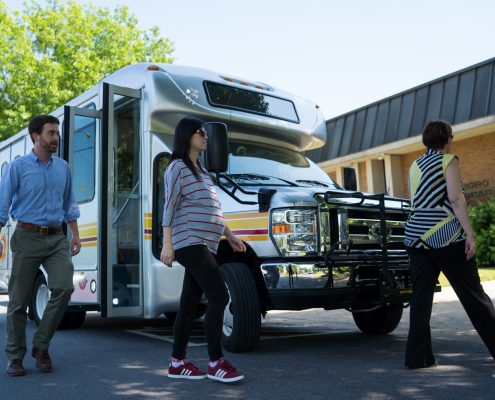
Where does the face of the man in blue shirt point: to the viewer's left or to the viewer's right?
to the viewer's right

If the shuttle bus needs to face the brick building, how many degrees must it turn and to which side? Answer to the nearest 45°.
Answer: approximately 90° to its left

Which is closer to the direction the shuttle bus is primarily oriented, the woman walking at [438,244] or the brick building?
the woman walking

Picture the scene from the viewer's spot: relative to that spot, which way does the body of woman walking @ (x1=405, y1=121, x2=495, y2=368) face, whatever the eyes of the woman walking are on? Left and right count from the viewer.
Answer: facing away from the viewer and to the right of the viewer

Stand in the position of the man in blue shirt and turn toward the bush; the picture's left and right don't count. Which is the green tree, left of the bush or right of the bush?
left

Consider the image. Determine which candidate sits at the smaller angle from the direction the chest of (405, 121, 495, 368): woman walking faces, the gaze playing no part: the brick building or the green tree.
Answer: the brick building

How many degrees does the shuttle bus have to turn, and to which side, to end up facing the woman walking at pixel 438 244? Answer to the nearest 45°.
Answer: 0° — it already faces them

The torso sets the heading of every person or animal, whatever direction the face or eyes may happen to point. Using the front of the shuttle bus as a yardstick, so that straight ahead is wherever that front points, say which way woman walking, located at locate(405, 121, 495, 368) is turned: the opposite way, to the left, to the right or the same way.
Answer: to the left

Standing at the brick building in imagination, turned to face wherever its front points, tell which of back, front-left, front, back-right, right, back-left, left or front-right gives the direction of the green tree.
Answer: front-right
